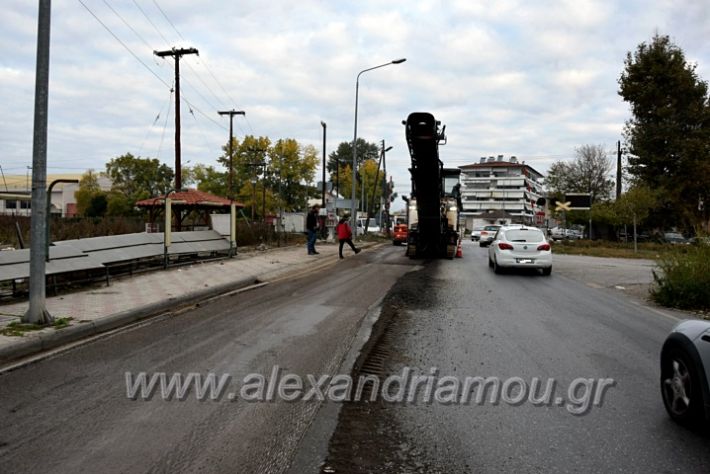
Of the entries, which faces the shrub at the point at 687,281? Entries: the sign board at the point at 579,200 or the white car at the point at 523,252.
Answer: the sign board

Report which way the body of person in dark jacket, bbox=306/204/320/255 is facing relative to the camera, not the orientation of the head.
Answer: to the viewer's right

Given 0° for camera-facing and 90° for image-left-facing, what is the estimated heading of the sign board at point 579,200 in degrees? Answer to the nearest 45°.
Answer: approximately 0°

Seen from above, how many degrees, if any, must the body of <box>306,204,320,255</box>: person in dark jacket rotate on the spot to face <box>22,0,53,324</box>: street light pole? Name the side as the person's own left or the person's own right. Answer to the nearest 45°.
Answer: approximately 90° to the person's own right

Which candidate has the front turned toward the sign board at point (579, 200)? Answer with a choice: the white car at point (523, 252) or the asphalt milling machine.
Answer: the white car

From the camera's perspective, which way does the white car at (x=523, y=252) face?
away from the camera

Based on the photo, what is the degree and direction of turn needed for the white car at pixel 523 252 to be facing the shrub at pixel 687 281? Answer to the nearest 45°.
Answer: approximately 135° to its right

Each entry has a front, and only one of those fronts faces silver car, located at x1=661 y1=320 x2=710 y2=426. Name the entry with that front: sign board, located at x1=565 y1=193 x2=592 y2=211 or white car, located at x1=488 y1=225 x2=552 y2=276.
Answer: the sign board

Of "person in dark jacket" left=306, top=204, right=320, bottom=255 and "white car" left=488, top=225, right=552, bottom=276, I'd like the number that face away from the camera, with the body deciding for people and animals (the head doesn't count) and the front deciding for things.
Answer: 1

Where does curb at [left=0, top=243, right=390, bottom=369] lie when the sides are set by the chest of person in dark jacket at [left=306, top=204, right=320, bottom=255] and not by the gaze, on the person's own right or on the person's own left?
on the person's own right

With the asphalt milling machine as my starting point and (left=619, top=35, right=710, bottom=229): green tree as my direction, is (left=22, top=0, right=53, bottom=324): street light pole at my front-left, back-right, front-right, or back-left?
back-right
